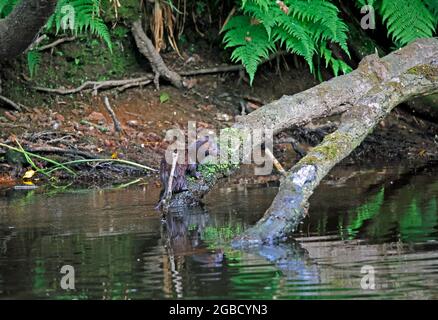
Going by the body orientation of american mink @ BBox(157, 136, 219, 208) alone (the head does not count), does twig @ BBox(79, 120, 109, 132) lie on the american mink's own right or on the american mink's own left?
on the american mink's own left

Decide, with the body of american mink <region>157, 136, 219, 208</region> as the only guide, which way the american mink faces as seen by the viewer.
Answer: to the viewer's right

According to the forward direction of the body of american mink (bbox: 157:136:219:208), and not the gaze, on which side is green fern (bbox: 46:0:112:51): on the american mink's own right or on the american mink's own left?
on the american mink's own left

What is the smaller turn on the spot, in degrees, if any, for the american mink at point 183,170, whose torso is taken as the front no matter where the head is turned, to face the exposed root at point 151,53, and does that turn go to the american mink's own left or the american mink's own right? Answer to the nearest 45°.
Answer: approximately 90° to the american mink's own left

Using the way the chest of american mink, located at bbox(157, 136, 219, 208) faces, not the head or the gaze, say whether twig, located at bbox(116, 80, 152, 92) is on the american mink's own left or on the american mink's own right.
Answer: on the american mink's own left

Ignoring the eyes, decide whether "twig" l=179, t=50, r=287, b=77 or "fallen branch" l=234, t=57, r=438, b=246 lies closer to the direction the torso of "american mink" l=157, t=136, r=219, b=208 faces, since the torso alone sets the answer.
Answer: the fallen branch

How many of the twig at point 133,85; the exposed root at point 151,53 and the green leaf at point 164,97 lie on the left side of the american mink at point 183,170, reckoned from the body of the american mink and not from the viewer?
3

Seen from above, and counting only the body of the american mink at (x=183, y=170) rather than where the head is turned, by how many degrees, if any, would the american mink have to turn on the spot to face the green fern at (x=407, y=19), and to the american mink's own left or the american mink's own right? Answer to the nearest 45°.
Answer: approximately 45° to the american mink's own left

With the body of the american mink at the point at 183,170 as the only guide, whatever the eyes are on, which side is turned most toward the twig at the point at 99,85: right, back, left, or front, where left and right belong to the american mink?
left

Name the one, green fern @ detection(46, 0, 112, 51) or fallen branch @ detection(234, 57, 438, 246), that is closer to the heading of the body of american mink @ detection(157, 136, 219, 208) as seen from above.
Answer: the fallen branch

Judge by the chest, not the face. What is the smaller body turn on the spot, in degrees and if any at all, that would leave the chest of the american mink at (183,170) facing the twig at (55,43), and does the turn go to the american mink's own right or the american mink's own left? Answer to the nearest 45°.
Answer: approximately 135° to the american mink's own left

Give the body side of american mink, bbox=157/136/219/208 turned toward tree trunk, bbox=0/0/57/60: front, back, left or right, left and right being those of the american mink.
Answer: back
